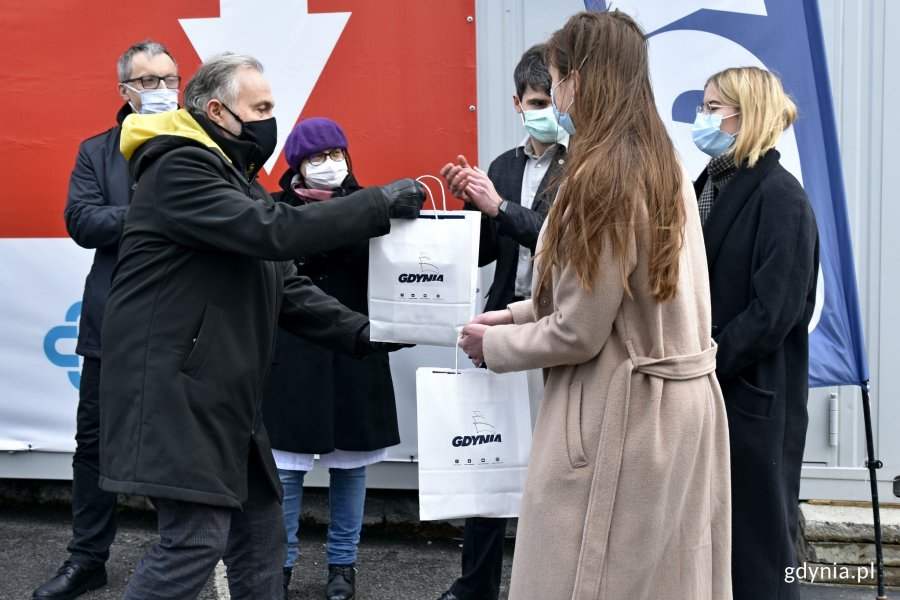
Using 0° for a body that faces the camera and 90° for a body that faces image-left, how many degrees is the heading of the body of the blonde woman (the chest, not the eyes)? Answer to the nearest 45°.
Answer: approximately 90°

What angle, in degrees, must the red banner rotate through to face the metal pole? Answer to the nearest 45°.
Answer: approximately 45° to its left

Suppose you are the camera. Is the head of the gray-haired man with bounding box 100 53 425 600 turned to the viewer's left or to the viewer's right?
to the viewer's right

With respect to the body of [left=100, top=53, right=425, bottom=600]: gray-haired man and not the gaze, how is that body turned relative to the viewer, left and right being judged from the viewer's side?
facing to the right of the viewer

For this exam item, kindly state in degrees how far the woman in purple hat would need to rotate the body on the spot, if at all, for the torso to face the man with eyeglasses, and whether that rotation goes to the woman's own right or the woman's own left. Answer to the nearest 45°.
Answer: approximately 90° to the woman's own right

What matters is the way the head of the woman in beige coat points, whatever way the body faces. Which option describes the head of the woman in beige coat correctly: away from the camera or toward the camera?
away from the camera

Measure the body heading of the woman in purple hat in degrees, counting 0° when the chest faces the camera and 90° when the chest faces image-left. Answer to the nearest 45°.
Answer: approximately 0°
